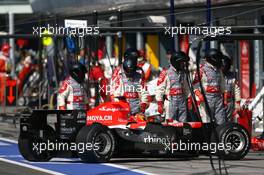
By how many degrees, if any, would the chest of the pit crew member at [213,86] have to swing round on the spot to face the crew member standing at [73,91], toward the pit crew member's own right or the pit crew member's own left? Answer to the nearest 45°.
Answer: approximately 45° to the pit crew member's own right

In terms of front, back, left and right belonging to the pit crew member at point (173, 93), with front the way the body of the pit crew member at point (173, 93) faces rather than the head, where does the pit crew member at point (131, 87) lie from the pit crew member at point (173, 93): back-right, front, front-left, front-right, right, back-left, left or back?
back-right

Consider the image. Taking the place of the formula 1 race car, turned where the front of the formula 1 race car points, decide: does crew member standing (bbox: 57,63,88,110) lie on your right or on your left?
on your left

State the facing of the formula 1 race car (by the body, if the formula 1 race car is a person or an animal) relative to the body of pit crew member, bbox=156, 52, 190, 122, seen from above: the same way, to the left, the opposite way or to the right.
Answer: to the left

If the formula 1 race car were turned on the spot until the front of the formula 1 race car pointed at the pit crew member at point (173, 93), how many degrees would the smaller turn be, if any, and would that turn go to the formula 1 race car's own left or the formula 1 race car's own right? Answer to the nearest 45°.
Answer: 0° — it already faces them

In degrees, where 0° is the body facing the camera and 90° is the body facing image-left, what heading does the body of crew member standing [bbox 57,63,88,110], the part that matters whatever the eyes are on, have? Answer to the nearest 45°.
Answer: approximately 315°

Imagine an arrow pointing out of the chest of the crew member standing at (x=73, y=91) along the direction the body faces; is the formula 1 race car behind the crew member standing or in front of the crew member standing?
in front

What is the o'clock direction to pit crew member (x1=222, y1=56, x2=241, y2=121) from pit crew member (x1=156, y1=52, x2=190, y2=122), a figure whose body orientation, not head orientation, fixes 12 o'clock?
pit crew member (x1=222, y1=56, x2=241, y2=121) is roughly at 10 o'clock from pit crew member (x1=156, y1=52, x2=190, y2=122).
